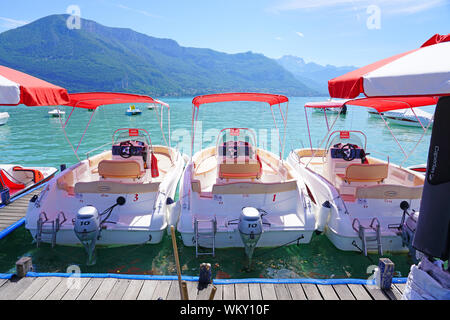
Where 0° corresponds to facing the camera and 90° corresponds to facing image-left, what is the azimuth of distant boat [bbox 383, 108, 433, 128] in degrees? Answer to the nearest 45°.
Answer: approximately 90°

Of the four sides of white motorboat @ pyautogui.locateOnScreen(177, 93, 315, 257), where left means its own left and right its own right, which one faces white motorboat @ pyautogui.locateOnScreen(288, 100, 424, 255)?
right

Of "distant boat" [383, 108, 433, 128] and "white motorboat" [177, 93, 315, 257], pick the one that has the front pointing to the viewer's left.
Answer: the distant boat

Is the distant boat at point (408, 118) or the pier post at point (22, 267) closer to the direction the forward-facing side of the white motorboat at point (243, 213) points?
the distant boat

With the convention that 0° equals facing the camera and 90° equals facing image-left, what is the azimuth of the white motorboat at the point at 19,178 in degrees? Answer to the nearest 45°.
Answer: approximately 225°

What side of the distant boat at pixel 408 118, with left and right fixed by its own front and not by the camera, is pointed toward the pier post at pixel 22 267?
left

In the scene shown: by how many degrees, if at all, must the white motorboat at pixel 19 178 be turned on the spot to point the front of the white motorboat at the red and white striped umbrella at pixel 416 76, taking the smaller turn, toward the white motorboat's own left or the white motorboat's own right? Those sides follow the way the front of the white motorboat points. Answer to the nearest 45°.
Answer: approximately 135° to the white motorboat's own right

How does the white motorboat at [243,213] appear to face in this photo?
away from the camera

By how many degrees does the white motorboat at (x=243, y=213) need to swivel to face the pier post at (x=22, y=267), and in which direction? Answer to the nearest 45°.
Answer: approximately 135° to its left

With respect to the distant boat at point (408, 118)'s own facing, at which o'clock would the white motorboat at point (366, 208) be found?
The white motorboat is roughly at 9 o'clock from the distant boat.
